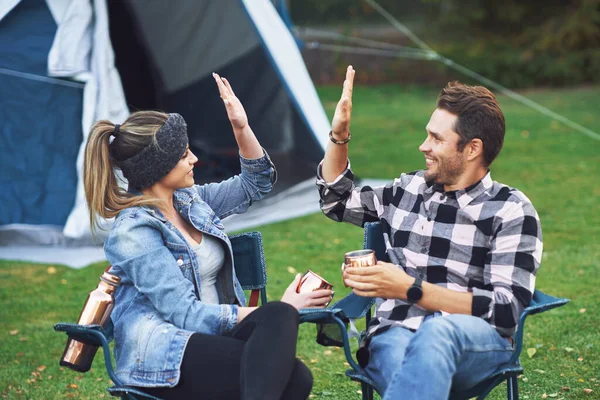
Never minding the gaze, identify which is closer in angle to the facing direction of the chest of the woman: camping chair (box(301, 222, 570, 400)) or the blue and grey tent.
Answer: the camping chair

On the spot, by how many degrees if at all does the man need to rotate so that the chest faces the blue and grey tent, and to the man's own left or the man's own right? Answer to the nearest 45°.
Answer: approximately 90° to the man's own right

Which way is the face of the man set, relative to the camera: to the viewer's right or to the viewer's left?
to the viewer's left

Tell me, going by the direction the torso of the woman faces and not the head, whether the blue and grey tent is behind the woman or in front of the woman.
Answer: behind

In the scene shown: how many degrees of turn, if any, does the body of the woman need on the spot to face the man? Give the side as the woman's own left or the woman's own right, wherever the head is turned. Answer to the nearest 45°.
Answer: approximately 45° to the woman's own left

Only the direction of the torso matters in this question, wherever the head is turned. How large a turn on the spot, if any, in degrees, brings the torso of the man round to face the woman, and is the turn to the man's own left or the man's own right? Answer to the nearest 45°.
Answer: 0° — they already face them

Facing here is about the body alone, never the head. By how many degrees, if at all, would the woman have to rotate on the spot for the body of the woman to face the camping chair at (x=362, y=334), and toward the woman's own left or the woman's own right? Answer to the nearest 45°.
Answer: approximately 45° to the woman's own left

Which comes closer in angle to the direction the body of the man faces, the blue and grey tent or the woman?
the woman

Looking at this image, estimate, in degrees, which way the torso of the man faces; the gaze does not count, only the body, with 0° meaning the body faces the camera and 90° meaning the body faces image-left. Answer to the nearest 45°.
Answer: approximately 45°

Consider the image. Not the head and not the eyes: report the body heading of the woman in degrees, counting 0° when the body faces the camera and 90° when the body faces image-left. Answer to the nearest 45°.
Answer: approximately 315°
